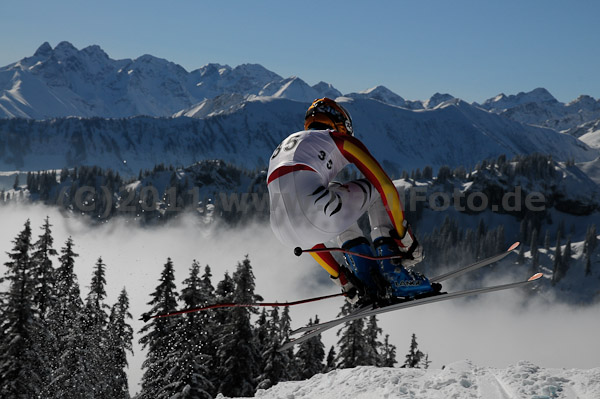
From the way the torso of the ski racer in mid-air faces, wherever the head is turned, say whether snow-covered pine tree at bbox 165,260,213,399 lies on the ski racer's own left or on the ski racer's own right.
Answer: on the ski racer's own left

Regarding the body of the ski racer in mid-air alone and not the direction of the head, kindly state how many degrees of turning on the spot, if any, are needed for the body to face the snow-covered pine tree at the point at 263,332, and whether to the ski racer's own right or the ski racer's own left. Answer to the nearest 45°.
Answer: approximately 45° to the ski racer's own left

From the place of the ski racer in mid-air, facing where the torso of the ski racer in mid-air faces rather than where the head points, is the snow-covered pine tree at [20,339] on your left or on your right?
on your left

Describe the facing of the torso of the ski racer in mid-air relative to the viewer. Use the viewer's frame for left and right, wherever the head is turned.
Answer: facing away from the viewer and to the right of the viewer

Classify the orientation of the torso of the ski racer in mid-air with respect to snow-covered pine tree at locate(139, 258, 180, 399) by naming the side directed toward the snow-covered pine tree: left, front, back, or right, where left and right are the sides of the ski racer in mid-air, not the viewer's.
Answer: left

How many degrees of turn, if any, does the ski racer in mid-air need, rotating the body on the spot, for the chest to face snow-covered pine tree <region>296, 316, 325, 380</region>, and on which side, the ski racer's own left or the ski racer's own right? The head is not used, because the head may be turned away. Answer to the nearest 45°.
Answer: approximately 45° to the ski racer's own left

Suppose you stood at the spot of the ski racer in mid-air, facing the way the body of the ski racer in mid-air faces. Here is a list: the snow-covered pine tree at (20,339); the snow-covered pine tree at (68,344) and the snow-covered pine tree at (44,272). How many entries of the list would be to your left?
3

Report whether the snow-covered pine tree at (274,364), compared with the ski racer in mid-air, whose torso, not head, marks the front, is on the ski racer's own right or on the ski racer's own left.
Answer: on the ski racer's own left

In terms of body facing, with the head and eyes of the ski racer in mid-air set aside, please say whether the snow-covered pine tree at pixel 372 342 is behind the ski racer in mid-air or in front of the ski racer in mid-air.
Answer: in front

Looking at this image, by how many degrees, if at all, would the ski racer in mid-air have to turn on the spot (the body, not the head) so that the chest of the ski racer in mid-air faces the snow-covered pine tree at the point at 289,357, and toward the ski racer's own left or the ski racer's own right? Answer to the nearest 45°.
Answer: approximately 45° to the ski racer's own left
